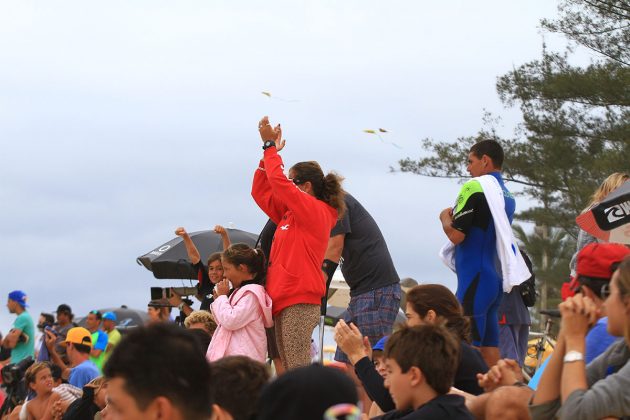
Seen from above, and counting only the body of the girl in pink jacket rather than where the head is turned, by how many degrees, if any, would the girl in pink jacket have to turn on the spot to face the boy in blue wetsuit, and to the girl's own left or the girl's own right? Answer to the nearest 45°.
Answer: approximately 180°

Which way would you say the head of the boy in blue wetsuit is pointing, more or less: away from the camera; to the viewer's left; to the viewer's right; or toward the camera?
to the viewer's left

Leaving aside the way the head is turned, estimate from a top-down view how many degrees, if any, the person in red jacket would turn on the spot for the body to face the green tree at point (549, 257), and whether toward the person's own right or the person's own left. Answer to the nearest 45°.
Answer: approximately 90° to the person's own right

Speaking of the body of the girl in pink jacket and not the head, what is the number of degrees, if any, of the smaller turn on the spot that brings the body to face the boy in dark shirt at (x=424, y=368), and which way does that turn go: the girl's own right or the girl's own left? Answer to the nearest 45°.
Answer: approximately 90° to the girl's own left

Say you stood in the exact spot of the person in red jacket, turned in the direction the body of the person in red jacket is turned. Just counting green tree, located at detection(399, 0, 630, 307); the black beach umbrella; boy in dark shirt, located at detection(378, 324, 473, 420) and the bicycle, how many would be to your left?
1

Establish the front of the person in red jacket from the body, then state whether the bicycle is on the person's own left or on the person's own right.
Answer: on the person's own right
